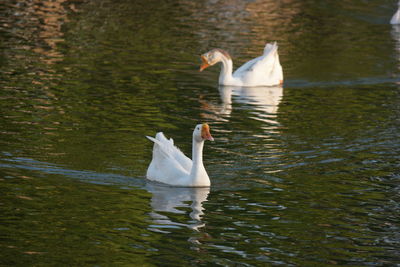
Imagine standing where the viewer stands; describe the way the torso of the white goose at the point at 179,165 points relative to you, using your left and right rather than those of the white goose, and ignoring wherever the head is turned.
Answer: facing the viewer and to the right of the viewer

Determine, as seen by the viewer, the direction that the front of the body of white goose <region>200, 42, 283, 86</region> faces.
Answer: to the viewer's left

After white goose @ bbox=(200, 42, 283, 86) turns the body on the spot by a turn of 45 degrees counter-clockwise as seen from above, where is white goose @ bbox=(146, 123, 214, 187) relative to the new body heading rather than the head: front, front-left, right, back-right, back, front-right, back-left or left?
front-left
